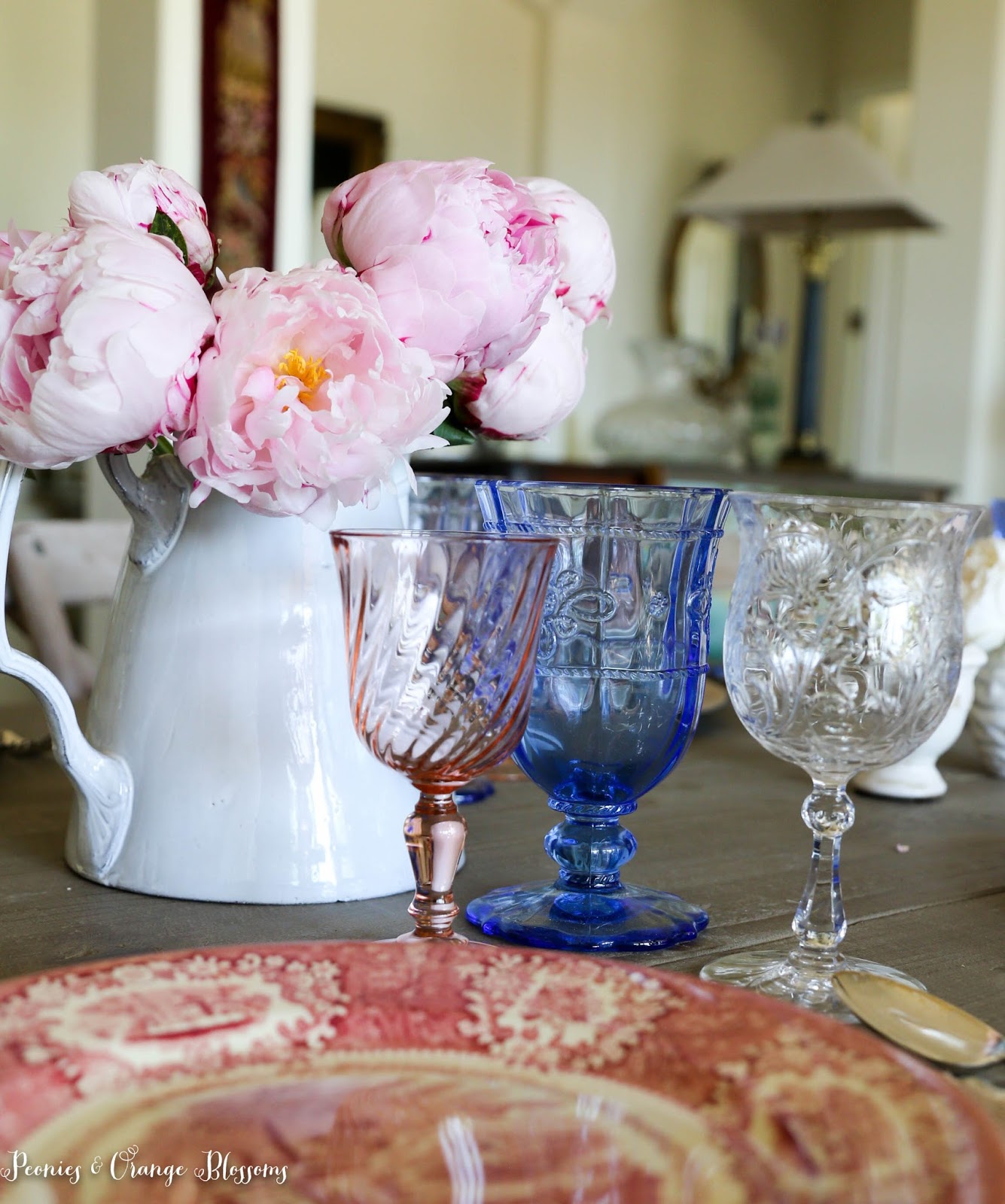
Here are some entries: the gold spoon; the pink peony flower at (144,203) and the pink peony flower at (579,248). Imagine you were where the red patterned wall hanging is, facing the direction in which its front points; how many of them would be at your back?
0

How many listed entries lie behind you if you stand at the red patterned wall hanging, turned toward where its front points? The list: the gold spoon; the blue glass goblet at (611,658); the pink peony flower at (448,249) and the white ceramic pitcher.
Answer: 0

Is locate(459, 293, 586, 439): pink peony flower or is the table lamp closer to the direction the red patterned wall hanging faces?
the pink peony flower

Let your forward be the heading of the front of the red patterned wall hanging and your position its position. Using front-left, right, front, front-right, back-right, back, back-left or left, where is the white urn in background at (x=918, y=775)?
front

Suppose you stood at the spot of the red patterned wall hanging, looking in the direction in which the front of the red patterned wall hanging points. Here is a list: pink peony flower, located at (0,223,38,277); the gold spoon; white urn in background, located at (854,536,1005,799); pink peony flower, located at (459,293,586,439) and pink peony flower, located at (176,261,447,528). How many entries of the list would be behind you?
0

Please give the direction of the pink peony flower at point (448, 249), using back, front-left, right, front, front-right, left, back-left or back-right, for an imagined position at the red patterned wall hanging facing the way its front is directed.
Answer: front

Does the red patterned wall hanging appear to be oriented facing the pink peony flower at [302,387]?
yes

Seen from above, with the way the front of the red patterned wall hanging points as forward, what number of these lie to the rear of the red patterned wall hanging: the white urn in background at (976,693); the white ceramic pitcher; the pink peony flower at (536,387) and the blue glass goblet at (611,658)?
0

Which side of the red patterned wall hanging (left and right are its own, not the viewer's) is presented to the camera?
front

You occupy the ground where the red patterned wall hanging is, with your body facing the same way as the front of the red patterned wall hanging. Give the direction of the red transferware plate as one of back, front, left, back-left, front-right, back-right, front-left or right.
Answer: front

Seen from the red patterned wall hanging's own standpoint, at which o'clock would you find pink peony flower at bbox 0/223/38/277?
The pink peony flower is roughly at 12 o'clock from the red patterned wall hanging.

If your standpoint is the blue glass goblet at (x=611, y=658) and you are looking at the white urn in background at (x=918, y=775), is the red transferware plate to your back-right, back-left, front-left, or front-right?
back-right

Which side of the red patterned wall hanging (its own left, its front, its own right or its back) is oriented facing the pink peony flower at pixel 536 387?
front

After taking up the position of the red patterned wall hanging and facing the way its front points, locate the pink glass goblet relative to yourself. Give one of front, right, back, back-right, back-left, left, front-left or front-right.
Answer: front

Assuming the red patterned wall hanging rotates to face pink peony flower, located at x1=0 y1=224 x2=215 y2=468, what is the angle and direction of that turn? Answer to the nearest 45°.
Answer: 0° — it already faces it

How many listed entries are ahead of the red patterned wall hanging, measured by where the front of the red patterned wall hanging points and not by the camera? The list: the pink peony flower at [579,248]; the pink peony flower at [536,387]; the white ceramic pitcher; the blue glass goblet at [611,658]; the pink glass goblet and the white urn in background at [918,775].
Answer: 6

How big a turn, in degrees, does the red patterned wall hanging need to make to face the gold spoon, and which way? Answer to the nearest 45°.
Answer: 0° — it already faces it

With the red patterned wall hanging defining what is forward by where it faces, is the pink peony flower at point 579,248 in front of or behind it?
in front

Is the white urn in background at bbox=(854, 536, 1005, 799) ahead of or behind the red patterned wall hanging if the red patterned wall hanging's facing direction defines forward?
ahead
